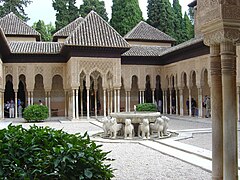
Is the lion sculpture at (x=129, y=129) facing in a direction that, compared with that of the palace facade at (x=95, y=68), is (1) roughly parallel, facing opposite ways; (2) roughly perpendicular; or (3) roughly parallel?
roughly parallel

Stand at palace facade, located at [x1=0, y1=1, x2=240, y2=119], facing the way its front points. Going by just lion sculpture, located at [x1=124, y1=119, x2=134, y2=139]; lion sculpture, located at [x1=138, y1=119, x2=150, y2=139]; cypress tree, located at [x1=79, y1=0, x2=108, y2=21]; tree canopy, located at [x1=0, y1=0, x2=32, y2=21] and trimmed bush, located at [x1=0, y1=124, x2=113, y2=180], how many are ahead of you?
3

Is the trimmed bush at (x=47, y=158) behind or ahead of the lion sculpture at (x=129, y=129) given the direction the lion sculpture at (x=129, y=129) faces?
ahead

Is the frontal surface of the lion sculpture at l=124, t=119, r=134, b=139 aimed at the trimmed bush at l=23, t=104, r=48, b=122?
no

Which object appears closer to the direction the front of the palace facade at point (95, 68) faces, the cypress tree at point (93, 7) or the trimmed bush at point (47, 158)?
the trimmed bush

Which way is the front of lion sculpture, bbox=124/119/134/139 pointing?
toward the camera

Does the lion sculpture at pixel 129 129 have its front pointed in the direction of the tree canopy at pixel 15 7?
no

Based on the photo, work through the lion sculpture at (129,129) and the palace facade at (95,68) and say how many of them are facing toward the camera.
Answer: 2

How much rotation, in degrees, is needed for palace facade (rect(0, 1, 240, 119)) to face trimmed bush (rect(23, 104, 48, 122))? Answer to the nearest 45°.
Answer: approximately 45° to its right

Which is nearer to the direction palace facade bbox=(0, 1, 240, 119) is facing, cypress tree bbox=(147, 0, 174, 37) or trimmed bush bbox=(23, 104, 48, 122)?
the trimmed bush

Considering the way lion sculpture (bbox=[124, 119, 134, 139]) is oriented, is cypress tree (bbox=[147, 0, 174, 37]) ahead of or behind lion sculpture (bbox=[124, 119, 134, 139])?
behind

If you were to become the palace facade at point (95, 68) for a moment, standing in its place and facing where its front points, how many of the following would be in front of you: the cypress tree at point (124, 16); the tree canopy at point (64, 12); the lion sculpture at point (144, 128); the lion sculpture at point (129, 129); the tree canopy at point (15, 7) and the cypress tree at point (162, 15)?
2

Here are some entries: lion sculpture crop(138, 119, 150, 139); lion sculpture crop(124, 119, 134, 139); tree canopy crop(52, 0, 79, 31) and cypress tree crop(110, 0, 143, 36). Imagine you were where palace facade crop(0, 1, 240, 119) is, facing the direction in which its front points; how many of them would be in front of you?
2

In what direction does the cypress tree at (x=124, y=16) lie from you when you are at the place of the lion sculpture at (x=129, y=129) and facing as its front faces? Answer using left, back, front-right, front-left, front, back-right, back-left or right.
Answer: back

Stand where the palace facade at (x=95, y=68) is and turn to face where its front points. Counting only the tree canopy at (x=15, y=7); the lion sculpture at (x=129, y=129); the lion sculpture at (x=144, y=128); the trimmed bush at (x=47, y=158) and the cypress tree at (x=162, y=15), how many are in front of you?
3

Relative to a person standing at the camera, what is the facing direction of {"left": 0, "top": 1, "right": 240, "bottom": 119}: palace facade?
facing the viewer

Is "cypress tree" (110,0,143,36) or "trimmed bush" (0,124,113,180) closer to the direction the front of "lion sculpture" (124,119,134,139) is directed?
the trimmed bush

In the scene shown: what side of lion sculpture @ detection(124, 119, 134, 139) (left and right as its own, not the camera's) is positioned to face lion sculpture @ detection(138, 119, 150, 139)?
left

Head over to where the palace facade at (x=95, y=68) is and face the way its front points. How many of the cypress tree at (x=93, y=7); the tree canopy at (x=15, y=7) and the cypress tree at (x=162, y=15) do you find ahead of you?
0
